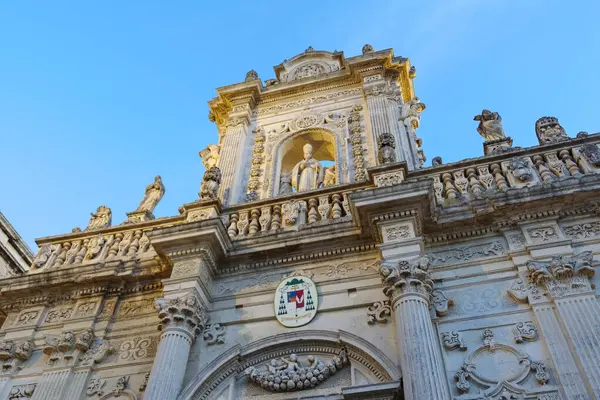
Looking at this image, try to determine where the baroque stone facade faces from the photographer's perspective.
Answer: facing the viewer

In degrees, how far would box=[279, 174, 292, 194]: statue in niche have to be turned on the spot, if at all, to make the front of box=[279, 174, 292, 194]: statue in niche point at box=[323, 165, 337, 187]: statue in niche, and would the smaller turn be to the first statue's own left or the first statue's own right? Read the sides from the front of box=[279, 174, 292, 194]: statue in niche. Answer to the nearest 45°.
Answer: approximately 90° to the first statue's own left

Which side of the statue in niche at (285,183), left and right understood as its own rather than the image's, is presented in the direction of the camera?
front
